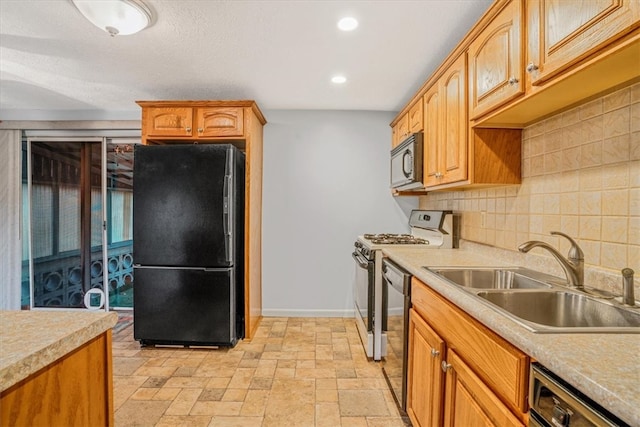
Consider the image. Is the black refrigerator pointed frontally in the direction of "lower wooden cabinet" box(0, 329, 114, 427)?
yes

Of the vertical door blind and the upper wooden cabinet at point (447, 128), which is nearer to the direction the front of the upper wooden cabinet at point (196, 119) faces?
the upper wooden cabinet

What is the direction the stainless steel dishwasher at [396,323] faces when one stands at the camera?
facing to the left of the viewer

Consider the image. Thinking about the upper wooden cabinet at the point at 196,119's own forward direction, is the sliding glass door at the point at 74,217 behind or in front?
behind

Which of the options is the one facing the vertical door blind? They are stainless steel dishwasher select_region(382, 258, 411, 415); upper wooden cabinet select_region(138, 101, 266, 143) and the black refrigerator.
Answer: the stainless steel dishwasher

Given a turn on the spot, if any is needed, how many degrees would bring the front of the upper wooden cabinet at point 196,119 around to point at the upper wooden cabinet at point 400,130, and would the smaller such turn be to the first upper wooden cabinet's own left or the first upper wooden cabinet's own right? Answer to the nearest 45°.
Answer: approximately 90° to the first upper wooden cabinet's own left

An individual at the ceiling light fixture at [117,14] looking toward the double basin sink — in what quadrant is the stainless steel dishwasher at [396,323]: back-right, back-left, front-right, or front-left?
front-left

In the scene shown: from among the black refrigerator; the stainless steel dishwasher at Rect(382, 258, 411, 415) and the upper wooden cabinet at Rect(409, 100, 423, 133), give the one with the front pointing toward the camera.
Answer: the black refrigerator

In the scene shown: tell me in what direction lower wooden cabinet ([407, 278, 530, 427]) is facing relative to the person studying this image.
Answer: facing the viewer and to the left of the viewer

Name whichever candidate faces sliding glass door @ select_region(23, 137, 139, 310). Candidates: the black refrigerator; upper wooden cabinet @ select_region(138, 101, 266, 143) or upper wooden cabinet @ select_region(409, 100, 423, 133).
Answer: upper wooden cabinet @ select_region(409, 100, 423, 133)

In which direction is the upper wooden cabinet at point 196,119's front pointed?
toward the camera

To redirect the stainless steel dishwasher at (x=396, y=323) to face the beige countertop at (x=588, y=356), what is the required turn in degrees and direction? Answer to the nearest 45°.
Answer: approximately 90° to its left

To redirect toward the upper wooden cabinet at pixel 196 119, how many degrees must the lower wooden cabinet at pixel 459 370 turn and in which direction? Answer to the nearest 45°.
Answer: approximately 45° to its right

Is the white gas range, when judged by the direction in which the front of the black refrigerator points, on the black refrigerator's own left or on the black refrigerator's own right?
on the black refrigerator's own left

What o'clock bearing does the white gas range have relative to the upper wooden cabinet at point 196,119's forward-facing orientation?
The white gas range is roughly at 10 o'clock from the upper wooden cabinet.

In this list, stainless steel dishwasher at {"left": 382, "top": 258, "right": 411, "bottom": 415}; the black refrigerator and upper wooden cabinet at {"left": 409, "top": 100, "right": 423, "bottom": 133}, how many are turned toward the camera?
1

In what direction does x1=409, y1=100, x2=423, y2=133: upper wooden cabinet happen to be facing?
to the viewer's left

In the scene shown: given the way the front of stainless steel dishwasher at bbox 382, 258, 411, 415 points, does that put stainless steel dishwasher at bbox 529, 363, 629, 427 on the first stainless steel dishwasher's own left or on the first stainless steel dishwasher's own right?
on the first stainless steel dishwasher's own left

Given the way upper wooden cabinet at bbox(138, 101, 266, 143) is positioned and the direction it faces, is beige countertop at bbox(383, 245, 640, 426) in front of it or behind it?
in front

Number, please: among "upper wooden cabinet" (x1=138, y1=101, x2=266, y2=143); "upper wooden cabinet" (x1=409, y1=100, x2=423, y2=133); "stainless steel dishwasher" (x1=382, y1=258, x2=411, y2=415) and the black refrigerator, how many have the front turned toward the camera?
2
